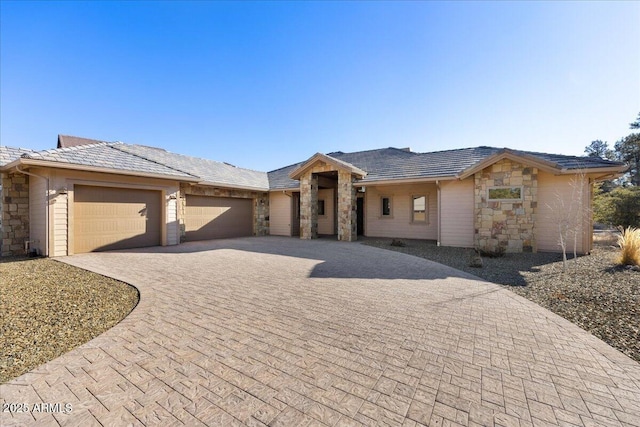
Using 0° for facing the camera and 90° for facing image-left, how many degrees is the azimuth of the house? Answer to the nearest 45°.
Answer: approximately 0°

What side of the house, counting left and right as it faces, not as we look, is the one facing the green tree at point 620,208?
left

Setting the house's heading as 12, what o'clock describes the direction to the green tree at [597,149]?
The green tree is roughly at 8 o'clock from the house.

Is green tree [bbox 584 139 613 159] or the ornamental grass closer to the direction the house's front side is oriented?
the ornamental grass

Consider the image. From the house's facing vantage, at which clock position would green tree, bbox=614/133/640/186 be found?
The green tree is roughly at 8 o'clock from the house.

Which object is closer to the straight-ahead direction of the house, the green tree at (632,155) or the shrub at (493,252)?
the shrub
